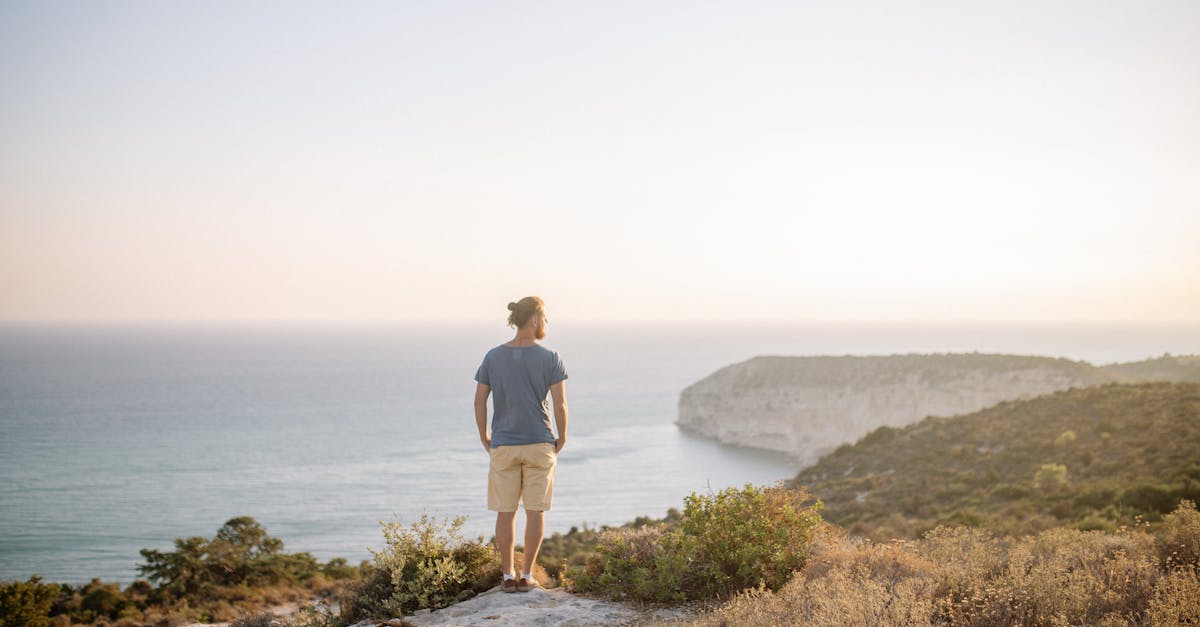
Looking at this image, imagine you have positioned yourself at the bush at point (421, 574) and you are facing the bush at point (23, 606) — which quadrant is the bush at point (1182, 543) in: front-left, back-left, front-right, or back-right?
back-right

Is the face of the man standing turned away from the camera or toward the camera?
away from the camera

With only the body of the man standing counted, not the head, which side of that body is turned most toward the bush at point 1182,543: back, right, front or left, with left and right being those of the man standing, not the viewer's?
right

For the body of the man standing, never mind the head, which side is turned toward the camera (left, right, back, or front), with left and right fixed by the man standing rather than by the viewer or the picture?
back

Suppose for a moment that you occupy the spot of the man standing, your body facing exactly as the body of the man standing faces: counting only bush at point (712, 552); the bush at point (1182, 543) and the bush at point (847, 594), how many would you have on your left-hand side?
0

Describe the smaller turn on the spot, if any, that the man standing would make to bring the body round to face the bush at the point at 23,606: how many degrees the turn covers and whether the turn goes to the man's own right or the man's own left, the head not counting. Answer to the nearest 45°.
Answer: approximately 45° to the man's own left

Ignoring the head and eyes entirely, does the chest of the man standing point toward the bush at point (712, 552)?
no

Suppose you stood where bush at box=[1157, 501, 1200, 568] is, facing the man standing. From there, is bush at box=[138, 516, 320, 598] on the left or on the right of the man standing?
right

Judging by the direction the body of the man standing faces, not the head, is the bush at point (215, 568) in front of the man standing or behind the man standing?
in front

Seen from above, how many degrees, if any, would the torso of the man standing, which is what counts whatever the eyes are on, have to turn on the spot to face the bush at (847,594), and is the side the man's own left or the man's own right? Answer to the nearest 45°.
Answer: approximately 135° to the man's own right
